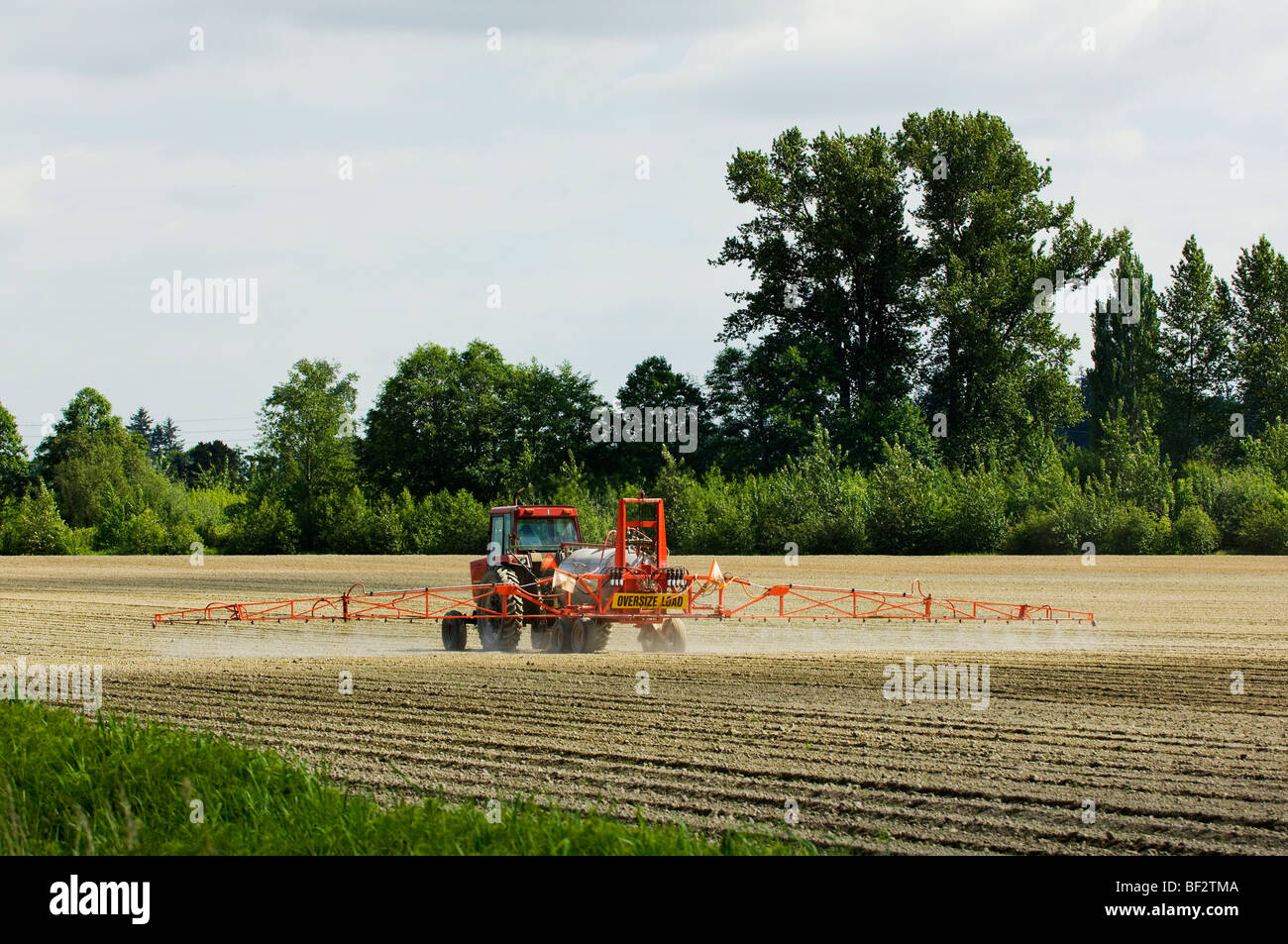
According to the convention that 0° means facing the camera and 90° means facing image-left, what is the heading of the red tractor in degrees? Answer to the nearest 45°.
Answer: approximately 135°

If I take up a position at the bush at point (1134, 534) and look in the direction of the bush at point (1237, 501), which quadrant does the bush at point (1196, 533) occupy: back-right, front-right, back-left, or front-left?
front-right

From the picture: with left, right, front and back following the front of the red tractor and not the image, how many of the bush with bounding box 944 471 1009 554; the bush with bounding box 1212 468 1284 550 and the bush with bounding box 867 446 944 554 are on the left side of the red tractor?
0

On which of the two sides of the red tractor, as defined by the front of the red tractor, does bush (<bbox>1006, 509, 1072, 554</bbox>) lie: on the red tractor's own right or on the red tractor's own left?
on the red tractor's own right

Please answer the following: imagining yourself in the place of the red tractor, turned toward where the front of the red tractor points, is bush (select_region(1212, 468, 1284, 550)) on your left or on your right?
on your right
